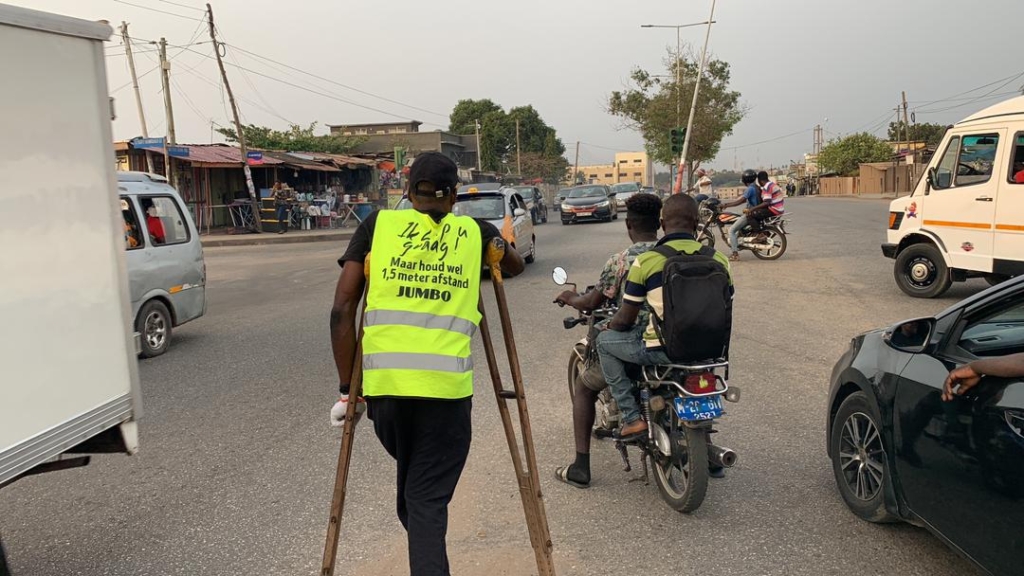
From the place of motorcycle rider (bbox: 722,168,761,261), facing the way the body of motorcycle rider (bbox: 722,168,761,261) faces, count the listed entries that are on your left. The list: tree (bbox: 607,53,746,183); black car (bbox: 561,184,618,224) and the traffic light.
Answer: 0

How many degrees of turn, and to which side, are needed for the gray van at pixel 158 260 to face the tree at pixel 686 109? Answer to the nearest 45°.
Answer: approximately 180°

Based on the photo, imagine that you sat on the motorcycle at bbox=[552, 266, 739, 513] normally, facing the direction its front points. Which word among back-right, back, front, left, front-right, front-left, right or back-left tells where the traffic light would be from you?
front-right

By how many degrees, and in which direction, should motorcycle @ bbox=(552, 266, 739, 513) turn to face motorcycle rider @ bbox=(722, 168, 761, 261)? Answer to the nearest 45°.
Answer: approximately 45° to its right

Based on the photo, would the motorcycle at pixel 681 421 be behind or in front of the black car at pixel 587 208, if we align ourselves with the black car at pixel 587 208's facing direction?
in front

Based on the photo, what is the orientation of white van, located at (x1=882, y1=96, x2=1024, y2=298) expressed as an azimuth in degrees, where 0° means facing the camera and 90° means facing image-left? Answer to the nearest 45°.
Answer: approximately 90°

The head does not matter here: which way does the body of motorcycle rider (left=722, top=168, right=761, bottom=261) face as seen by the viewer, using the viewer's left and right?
facing to the left of the viewer

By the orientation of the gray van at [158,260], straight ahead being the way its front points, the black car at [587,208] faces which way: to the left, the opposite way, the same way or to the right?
the same way

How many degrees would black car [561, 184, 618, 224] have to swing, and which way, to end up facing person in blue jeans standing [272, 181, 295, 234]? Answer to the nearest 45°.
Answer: approximately 90° to its right

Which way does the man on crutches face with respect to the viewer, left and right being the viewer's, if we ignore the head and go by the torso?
facing away from the viewer

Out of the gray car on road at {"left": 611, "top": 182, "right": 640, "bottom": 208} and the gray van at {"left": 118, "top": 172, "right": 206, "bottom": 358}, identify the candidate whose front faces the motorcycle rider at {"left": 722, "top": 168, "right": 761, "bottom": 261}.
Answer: the gray car on road

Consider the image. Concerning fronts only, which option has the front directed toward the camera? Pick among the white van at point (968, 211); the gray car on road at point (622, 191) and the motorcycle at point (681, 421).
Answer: the gray car on road

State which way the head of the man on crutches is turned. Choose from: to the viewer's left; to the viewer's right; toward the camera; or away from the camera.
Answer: away from the camera

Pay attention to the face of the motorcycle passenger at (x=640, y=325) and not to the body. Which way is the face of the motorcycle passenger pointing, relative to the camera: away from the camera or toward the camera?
away from the camera

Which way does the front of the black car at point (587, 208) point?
toward the camera

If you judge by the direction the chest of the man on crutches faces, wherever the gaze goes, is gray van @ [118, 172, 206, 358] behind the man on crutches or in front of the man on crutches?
in front

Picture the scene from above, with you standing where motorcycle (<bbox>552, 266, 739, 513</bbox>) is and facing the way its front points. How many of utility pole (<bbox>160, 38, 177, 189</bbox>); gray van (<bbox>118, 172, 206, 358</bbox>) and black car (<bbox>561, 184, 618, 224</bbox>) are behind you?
0

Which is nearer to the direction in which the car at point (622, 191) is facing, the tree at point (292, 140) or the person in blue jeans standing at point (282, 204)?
the person in blue jeans standing

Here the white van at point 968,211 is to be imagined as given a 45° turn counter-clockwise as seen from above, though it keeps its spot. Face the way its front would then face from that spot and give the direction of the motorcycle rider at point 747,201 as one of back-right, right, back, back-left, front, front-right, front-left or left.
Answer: right

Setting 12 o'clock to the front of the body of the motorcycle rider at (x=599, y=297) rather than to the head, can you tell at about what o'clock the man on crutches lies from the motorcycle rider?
The man on crutches is roughly at 8 o'clock from the motorcycle rider.

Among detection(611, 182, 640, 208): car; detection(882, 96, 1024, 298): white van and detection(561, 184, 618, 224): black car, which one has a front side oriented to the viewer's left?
the white van

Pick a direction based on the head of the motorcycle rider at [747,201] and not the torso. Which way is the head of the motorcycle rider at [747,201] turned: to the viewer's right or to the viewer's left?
to the viewer's left
